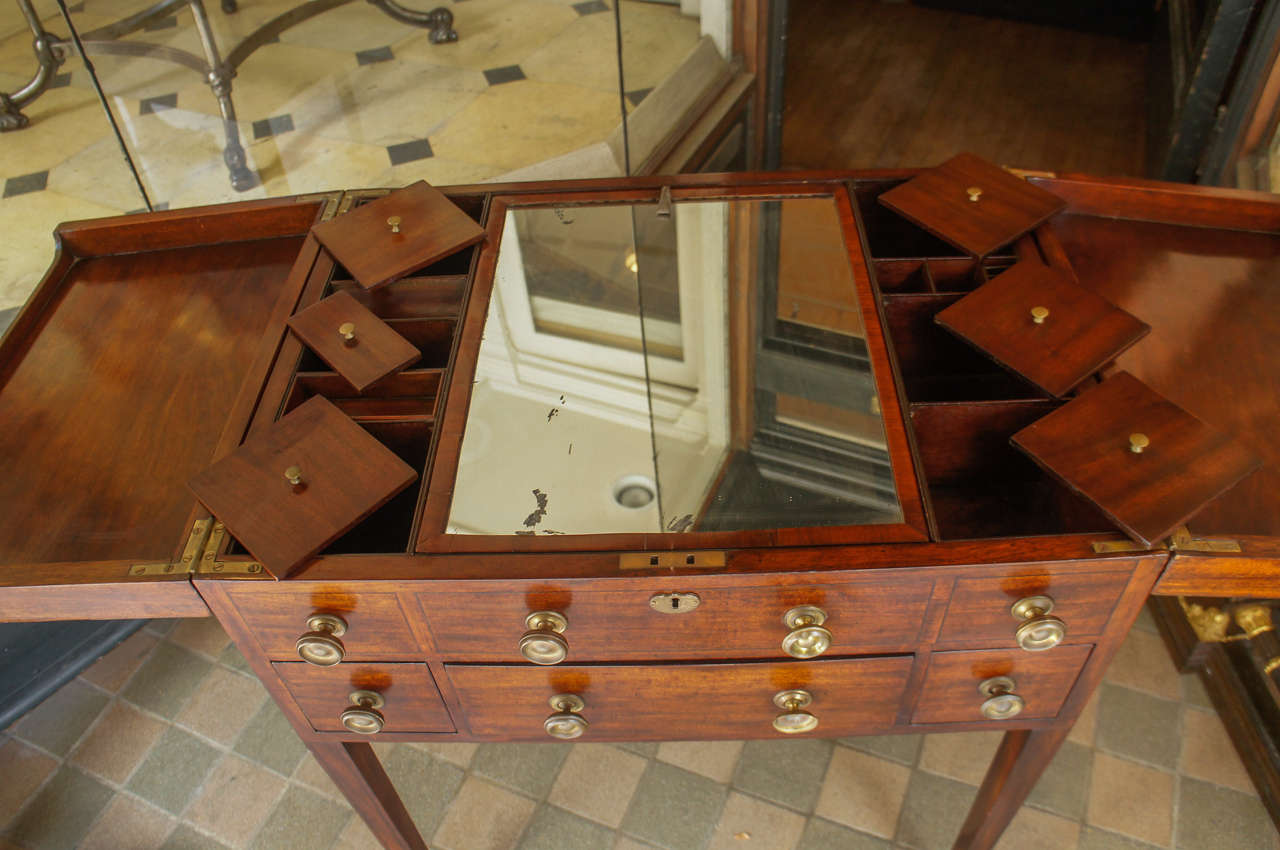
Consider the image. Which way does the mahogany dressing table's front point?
toward the camera
